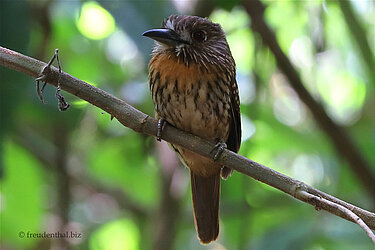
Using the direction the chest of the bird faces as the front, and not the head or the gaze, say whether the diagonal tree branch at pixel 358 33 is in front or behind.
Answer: behind

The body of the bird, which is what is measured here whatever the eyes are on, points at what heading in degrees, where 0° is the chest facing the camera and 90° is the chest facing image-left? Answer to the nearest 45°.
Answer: approximately 45°

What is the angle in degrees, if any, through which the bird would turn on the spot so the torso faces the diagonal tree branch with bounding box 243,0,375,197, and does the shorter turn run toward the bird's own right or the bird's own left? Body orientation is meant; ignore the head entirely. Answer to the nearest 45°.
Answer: approximately 180°
